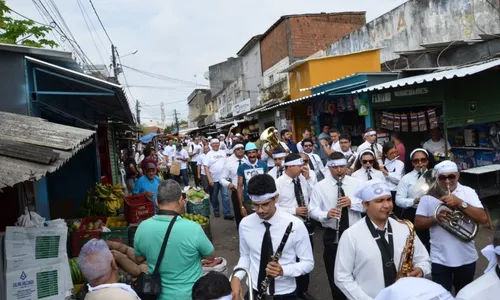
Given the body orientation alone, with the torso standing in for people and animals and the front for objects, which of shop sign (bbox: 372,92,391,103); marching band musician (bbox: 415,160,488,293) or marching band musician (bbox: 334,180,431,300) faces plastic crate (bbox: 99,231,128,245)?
the shop sign

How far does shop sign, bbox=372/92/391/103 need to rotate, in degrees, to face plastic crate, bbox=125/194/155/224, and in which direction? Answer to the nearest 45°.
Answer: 0° — it already faces it

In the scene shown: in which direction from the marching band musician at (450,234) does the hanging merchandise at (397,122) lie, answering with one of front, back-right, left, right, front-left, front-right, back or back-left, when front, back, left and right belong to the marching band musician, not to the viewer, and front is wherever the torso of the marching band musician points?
back

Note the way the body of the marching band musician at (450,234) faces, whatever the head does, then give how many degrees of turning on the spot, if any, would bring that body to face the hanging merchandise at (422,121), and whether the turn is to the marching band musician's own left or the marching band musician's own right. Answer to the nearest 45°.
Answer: approximately 180°

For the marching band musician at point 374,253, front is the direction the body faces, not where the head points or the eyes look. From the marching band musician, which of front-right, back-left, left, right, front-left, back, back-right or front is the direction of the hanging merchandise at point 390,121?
back-left

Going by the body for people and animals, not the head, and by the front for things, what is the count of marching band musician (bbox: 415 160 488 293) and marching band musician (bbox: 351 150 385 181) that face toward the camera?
2

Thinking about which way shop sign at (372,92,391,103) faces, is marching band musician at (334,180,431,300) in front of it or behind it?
in front
